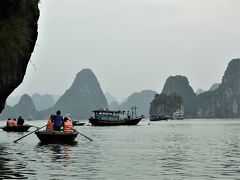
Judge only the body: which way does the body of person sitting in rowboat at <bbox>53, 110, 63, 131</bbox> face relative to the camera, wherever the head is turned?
away from the camera
